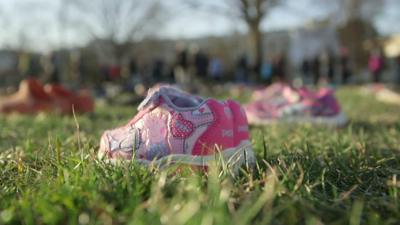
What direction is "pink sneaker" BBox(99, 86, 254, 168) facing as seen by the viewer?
to the viewer's left

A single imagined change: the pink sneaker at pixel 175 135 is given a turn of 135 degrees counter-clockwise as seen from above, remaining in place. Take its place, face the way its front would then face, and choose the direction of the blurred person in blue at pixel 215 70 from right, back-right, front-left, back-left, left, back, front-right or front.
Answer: back-left

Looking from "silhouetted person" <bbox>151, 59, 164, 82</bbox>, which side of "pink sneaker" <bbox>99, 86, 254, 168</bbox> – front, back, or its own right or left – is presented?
right

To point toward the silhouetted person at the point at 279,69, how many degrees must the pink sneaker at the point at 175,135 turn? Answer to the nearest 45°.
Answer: approximately 90° to its right

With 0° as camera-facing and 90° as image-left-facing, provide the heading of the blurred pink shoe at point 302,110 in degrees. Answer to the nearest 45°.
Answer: approximately 90°

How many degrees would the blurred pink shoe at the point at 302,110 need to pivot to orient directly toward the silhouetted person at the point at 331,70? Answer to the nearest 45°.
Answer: approximately 90° to its right

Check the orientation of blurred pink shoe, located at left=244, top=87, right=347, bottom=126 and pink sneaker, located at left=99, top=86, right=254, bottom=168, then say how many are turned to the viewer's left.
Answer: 2

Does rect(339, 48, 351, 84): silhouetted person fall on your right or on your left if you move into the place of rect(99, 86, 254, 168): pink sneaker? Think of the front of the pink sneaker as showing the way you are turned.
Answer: on your right

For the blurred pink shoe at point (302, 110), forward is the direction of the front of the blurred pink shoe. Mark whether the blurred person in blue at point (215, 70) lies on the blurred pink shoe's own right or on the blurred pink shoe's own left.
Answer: on the blurred pink shoe's own right

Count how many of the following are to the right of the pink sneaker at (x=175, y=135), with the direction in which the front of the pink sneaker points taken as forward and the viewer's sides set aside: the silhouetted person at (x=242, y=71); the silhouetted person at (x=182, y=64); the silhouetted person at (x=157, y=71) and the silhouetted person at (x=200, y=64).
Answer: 4
